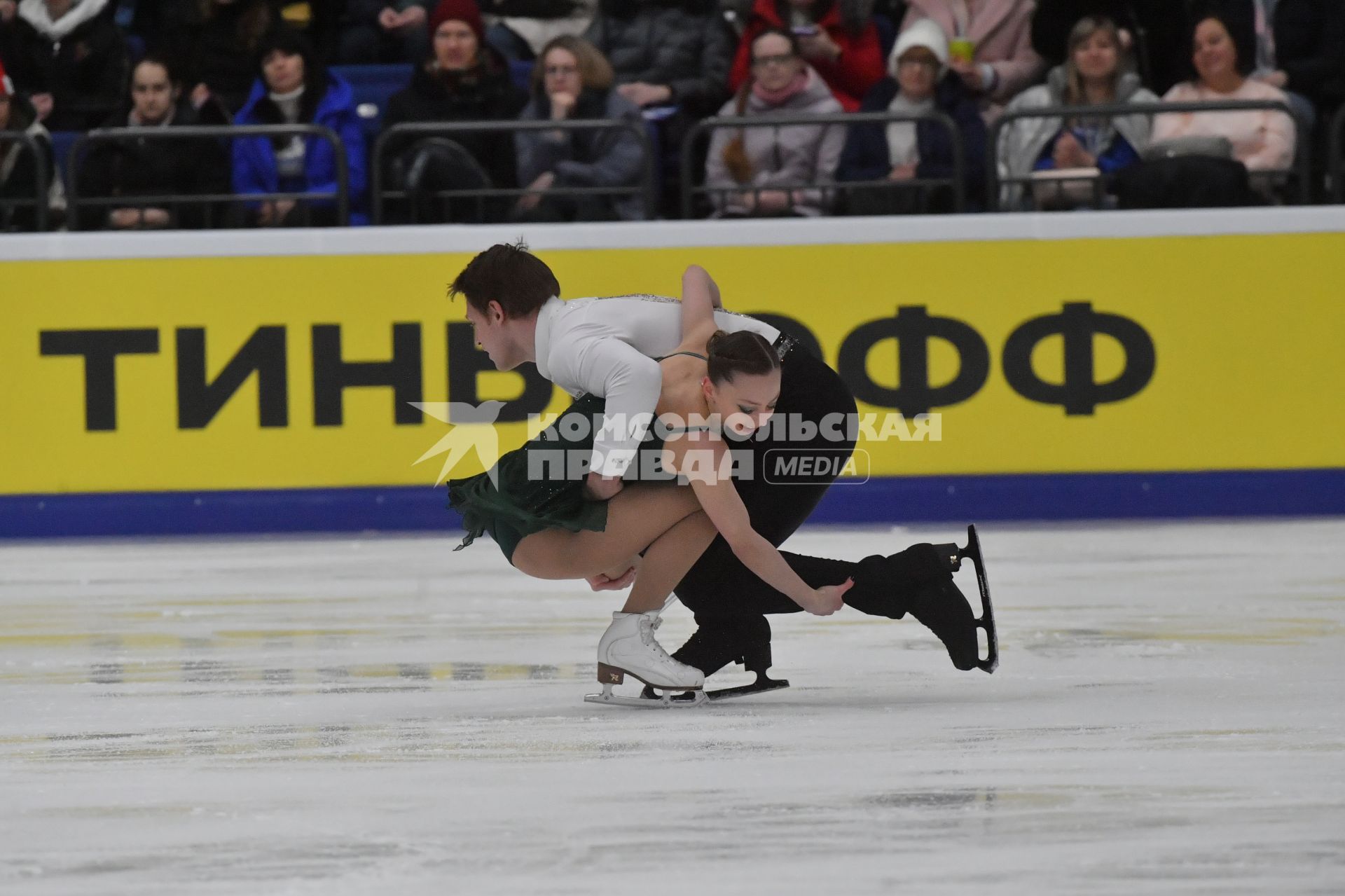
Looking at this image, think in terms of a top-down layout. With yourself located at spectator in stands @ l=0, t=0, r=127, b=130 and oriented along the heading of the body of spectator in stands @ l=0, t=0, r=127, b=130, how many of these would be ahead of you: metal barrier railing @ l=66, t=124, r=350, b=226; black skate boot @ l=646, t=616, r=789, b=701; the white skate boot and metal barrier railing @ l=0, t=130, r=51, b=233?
4

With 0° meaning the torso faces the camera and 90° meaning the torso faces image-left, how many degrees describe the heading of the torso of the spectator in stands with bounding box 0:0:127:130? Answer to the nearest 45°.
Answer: approximately 0°

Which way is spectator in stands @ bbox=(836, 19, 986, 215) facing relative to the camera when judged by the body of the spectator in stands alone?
toward the camera

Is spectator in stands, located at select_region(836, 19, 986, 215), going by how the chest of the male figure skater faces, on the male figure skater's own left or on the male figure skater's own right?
on the male figure skater's own right

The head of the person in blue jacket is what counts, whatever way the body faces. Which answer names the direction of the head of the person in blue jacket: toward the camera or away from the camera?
toward the camera

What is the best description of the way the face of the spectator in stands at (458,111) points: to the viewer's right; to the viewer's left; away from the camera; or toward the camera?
toward the camera

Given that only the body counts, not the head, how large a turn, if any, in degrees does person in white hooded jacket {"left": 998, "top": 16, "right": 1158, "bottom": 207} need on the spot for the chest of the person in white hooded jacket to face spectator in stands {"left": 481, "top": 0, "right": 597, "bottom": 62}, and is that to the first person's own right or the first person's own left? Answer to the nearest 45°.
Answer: approximately 135° to the first person's own right

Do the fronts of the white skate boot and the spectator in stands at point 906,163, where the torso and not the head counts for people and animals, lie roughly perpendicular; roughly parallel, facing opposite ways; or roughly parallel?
roughly perpendicular

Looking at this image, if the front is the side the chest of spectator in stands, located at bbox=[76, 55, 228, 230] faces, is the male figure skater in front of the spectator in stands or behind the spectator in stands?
in front

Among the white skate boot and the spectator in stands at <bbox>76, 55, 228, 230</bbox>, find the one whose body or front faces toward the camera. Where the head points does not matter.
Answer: the spectator in stands

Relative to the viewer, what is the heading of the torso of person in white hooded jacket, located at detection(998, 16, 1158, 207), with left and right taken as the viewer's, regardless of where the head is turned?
facing the viewer

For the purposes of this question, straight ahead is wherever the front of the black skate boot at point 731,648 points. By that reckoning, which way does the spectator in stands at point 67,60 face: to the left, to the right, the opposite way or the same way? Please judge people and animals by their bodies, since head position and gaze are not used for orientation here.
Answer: to the left

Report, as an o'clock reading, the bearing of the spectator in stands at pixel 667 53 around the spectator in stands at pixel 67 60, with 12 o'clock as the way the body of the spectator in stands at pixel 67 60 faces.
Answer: the spectator in stands at pixel 667 53 is roughly at 10 o'clock from the spectator in stands at pixel 67 60.

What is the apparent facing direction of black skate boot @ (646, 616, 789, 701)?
to the viewer's left

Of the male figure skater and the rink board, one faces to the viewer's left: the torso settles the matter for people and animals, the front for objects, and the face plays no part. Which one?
the male figure skater

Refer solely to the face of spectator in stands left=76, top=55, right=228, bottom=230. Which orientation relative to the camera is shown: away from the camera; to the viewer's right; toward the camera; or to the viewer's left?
toward the camera
